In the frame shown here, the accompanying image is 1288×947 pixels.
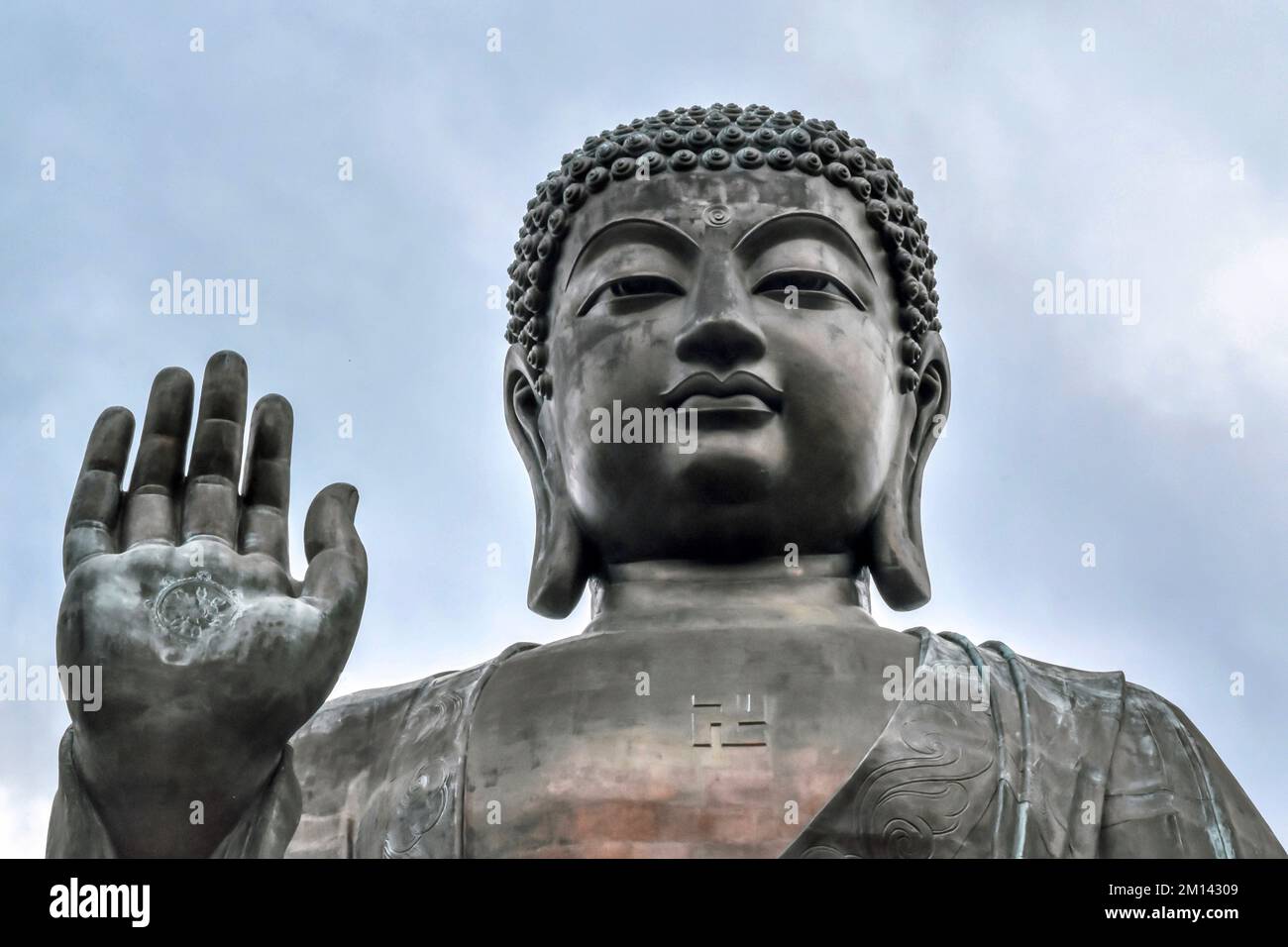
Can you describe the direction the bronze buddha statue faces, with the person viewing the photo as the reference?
facing the viewer
